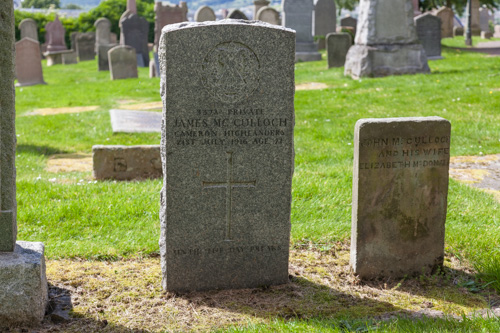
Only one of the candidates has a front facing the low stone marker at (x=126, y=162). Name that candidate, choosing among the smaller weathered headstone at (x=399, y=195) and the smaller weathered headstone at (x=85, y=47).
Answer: the smaller weathered headstone at (x=85, y=47)

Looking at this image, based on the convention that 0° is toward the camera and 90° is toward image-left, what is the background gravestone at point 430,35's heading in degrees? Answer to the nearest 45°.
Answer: approximately 0°

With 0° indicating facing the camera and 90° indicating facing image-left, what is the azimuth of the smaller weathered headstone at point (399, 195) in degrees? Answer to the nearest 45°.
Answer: approximately 0°

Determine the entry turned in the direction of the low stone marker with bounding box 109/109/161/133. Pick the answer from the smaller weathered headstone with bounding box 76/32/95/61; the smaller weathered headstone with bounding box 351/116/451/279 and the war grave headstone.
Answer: the smaller weathered headstone with bounding box 76/32/95/61

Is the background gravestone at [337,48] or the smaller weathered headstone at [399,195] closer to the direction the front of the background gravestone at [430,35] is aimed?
the smaller weathered headstone

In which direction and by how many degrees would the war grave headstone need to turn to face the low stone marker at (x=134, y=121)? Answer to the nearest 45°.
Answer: approximately 180°

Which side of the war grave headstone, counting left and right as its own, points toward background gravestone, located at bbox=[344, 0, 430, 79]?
back

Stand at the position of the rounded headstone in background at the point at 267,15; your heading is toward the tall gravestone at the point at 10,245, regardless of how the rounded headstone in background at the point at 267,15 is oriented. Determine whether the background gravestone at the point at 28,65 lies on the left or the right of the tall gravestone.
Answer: right

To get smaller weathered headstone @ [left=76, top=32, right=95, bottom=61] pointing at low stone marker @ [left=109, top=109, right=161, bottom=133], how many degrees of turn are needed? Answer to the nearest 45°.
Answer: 0° — it already faces it
